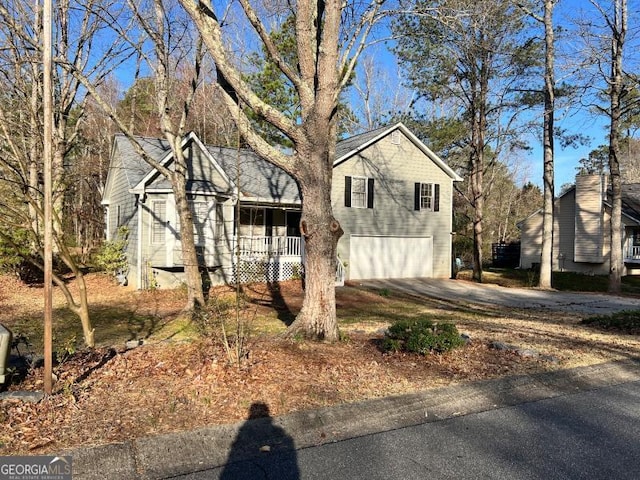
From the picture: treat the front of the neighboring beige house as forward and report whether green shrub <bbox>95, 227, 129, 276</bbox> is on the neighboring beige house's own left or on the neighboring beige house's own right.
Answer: on the neighboring beige house's own right

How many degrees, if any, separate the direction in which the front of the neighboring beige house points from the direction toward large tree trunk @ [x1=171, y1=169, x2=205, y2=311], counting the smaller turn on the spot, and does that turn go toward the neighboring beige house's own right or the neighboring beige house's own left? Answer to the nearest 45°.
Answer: approximately 45° to the neighboring beige house's own right

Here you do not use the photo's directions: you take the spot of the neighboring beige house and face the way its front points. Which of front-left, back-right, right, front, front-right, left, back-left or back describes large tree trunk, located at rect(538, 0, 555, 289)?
front-right

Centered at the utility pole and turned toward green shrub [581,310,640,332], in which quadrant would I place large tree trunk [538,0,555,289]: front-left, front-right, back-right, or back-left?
front-left

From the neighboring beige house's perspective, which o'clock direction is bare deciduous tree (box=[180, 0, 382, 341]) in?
The bare deciduous tree is roughly at 2 o'clock from the neighboring beige house.

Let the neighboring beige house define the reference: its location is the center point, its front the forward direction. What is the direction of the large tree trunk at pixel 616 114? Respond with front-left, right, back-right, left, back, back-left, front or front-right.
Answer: front-right

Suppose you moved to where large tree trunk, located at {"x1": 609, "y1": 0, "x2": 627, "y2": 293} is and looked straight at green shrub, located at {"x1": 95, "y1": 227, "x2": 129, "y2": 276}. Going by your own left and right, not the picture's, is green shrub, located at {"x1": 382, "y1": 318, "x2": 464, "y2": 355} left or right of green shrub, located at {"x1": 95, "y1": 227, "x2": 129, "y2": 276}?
left
